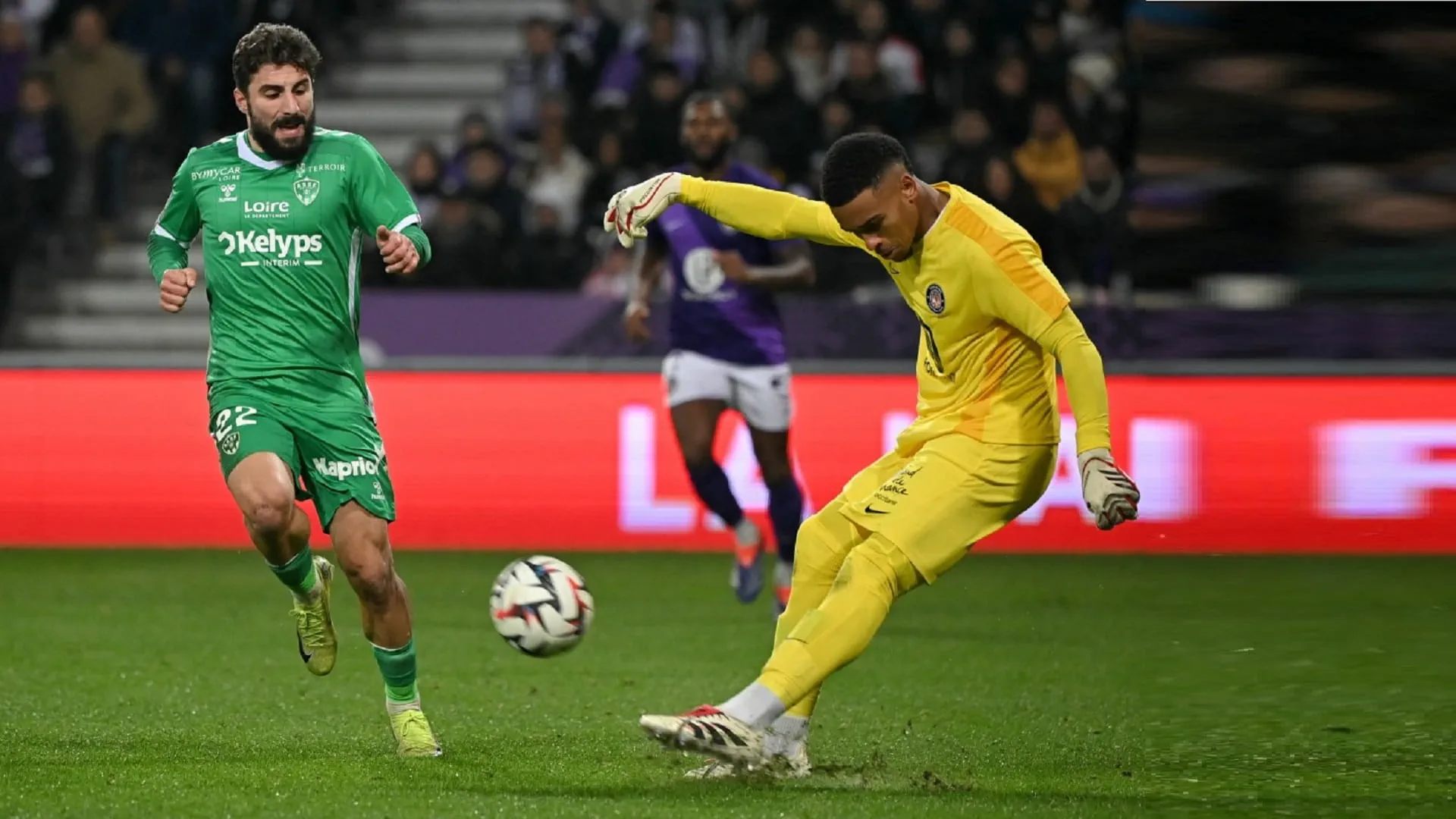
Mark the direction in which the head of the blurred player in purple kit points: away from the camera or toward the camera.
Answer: toward the camera

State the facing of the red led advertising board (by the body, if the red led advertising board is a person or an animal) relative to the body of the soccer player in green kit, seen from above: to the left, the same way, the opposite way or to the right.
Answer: the same way

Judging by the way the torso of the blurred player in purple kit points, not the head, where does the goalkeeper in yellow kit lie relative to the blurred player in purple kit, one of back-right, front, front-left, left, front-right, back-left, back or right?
front

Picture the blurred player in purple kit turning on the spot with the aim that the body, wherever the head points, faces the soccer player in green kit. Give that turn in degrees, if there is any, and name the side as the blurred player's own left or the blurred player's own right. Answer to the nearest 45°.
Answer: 0° — they already face them

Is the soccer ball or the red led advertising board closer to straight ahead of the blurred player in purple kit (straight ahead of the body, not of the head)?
the soccer ball

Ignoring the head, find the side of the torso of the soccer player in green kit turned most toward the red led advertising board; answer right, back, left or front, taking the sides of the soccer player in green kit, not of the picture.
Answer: back

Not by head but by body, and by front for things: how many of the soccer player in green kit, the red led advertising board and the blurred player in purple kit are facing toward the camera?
3

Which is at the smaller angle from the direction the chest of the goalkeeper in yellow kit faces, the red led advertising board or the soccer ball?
the soccer ball

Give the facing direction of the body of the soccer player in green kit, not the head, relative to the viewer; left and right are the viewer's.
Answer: facing the viewer

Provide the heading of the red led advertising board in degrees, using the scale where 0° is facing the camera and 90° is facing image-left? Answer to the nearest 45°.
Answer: approximately 0°

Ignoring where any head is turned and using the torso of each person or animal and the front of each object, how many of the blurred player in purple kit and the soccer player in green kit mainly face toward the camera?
2

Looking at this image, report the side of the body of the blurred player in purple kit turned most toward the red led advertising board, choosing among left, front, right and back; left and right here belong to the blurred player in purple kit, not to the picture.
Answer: back

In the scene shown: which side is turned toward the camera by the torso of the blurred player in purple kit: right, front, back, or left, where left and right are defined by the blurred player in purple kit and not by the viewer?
front
